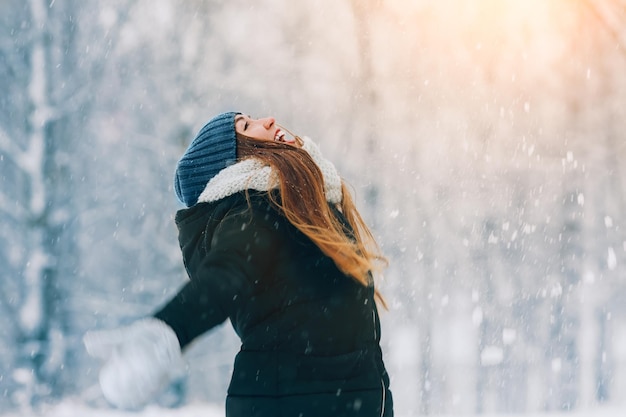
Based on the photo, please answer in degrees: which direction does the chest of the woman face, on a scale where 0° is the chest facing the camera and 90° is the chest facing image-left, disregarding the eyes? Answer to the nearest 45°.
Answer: approximately 270°

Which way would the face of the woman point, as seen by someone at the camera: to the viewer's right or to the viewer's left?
to the viewer's right
